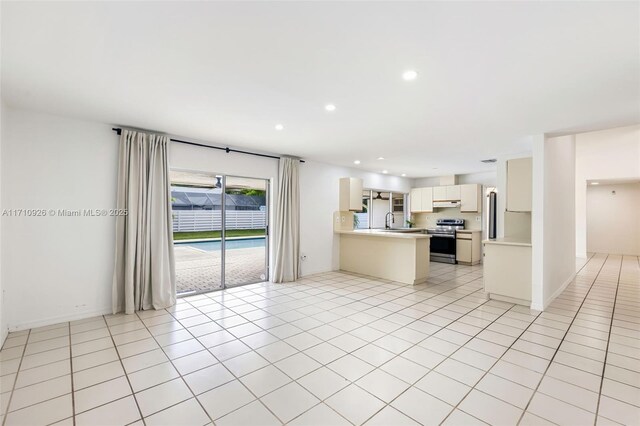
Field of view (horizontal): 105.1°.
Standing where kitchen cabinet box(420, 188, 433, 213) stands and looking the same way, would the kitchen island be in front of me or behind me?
in front

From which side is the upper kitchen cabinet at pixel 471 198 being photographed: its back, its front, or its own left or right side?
front

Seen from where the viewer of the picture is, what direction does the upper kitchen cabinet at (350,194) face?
facing the viewer and to the right of the viewer

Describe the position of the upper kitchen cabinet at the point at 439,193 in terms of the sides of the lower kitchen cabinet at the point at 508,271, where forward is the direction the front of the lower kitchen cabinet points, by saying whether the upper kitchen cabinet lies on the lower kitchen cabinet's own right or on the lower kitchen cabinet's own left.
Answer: on the lower kitchen cabinet's own right

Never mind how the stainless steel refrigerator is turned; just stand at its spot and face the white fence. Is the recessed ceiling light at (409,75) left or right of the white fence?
left

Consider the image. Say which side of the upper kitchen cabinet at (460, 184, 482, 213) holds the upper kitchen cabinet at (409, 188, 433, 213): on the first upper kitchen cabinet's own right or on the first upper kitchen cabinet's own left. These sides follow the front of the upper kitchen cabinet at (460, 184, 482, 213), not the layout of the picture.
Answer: on the first upper kitchen cabinet's own right

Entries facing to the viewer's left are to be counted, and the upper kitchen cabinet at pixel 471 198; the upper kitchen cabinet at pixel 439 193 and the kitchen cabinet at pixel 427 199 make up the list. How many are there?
0

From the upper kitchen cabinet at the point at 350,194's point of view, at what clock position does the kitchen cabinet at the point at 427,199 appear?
The kitchen cabinet is roughly at 9 o'clock from the upper kitchen cabinet.

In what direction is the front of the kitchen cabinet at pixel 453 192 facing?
toward the camera

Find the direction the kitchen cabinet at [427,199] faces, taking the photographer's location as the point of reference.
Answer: facing the viewer

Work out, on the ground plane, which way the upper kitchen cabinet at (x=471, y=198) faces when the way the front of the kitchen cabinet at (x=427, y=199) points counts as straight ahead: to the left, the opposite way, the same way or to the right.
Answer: the same way

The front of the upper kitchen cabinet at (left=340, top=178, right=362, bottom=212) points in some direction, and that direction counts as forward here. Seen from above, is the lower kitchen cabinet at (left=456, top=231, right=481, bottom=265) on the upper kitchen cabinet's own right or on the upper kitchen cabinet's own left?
on the upper kitchen cabinet's own left

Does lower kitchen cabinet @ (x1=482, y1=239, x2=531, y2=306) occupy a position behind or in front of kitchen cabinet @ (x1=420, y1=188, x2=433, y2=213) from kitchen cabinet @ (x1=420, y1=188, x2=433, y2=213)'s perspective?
in front

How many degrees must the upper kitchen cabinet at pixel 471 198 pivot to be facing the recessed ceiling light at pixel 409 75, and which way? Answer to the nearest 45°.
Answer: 0° — it already faces it
